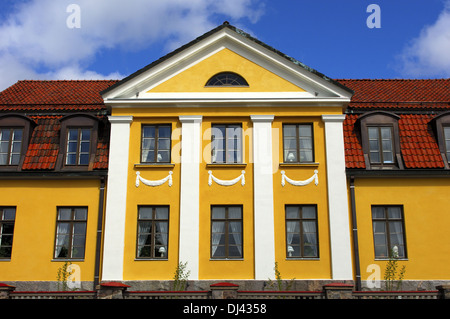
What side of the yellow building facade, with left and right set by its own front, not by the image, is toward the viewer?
front

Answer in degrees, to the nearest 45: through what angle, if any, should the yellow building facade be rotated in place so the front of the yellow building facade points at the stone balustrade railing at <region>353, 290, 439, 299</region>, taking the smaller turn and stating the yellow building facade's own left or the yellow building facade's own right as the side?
approximately 45° to the yellow building facade's own left

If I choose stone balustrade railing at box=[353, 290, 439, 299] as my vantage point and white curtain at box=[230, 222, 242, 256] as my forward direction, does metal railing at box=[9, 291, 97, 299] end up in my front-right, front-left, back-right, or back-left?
front-left

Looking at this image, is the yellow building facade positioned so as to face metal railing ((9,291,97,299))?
no
